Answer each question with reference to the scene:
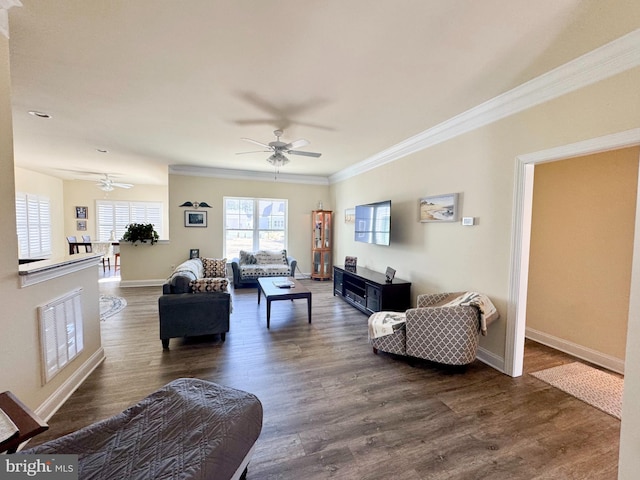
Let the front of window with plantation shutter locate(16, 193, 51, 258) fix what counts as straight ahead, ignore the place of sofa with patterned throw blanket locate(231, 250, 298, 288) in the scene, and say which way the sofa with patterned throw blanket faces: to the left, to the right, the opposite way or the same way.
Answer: to the right

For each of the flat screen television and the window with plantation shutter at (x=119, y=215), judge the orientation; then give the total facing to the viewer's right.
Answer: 0

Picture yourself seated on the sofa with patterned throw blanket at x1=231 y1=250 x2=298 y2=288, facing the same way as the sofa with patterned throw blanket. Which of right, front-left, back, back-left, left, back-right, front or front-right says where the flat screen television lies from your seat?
front-left

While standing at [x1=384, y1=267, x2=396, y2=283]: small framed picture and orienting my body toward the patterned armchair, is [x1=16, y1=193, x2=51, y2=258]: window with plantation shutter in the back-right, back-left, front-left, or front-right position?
back-right

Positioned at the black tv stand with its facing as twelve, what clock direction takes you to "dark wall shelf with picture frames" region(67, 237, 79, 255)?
The dark wall shelf with picture frames is roughly at 2 o'clock from the black tv stand.

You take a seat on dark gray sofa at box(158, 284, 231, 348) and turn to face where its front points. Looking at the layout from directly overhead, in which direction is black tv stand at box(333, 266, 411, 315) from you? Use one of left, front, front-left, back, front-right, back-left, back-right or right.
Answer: front

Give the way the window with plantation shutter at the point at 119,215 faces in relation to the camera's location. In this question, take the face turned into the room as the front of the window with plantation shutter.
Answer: facing the viewer

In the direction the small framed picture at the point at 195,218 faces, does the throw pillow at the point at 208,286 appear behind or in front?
in front

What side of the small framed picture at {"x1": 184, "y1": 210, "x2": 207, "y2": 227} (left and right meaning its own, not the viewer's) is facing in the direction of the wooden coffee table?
front

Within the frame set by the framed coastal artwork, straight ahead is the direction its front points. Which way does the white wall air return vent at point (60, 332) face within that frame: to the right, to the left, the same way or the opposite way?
the opposite way

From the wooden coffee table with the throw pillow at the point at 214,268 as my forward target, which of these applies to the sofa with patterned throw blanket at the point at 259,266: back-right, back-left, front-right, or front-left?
front-right

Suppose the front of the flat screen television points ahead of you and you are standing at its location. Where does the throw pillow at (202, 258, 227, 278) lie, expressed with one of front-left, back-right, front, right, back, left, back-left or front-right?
front-right

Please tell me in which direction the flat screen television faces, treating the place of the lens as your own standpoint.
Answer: facing the viewer and to the left of the viewer

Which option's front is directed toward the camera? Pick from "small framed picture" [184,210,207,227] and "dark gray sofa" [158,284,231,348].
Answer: the small framed picture

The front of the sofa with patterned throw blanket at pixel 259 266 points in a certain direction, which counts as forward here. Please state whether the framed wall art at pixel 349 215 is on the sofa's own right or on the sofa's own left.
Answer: on the sofa's own left

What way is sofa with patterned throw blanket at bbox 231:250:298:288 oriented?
toward the camera

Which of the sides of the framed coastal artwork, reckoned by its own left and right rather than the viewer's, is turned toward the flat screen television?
right

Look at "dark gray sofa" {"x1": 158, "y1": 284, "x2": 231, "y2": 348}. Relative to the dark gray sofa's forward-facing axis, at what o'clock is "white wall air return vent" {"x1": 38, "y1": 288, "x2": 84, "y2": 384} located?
The white wall air return vent is roughly at 5 o'clock from the dark gray sofa.

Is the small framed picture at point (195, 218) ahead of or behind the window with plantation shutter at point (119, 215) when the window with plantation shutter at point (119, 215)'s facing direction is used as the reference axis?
ahead

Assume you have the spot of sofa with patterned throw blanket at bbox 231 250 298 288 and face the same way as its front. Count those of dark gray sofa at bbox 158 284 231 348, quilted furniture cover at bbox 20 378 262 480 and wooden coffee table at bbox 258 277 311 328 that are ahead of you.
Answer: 3

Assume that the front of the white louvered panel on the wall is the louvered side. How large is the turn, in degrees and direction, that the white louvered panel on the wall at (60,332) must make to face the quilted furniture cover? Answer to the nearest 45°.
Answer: approximately 45° to its right

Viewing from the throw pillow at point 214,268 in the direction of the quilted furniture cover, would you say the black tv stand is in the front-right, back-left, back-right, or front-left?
front-left
